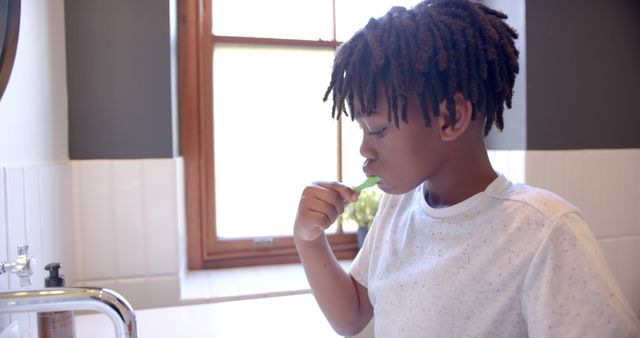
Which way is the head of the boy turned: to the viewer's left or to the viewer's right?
to the viewer's left

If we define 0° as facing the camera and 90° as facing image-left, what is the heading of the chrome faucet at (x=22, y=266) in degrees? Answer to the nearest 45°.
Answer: approximately 270°

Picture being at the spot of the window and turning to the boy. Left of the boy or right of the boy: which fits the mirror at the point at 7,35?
right

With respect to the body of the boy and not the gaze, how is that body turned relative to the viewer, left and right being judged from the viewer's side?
facing the viewer and to the left of the viewer

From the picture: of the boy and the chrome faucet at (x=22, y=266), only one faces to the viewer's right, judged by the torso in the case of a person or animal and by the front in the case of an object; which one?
the chrome faucet

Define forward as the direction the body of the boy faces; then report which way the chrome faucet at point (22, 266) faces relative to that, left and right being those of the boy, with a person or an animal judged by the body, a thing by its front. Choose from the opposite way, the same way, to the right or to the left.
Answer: the opposite way

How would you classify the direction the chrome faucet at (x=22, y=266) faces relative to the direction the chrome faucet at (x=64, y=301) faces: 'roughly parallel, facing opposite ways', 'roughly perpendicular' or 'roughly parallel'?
roughly parallel

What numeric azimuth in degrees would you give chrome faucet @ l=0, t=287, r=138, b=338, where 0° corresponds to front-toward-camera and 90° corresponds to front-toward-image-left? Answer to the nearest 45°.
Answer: approximately 270°

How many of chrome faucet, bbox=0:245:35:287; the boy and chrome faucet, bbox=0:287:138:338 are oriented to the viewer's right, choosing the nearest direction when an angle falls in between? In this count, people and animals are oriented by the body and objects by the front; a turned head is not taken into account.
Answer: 2

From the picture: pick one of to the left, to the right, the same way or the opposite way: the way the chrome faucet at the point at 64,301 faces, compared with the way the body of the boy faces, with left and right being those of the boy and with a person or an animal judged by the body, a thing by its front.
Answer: the opposite way
